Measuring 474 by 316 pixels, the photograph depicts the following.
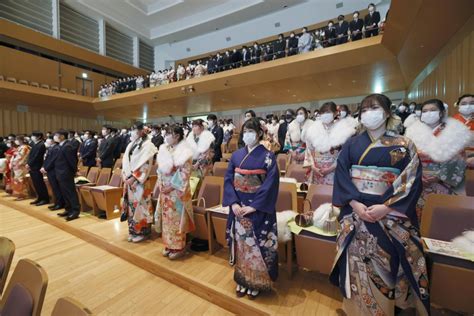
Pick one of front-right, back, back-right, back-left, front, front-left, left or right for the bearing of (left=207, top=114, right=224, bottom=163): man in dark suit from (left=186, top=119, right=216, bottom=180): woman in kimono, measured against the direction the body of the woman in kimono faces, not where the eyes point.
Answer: back-right

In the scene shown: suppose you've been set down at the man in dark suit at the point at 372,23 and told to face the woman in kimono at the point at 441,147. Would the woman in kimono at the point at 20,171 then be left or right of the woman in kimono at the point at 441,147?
right

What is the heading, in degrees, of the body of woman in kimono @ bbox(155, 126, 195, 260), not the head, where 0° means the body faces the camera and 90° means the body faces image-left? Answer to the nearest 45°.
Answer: approximately 45°

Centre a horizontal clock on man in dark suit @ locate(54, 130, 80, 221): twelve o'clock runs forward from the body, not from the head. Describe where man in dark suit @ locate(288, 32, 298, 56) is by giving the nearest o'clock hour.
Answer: man in dark suit @ locate(288, 32, 298, 56) is roughly at 6 o'clock from man in dark suit @ locate(54, 130, 80, 221).

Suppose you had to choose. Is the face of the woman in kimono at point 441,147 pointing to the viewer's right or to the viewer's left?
to the viewer's left

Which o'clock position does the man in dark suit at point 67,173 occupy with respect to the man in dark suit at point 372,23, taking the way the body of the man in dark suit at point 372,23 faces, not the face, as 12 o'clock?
the man in dark suit at point 67,173 is roughly at 12 o'clock from the man in dark suit at point 372,23.

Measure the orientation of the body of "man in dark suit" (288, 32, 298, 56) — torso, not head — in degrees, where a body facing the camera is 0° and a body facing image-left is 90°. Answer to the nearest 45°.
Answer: approximately 45°

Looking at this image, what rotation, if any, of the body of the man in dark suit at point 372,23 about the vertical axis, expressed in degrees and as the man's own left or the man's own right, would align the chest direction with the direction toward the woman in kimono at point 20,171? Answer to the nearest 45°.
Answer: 0° — they already face them

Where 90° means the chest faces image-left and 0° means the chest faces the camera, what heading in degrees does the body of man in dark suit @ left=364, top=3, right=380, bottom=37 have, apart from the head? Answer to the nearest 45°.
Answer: approximately 45°

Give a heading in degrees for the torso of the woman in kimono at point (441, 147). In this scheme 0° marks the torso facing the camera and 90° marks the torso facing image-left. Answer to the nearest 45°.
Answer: approximately 0°

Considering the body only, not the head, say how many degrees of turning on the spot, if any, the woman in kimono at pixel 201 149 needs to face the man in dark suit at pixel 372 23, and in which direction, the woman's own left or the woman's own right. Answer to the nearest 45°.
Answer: approximately 180°

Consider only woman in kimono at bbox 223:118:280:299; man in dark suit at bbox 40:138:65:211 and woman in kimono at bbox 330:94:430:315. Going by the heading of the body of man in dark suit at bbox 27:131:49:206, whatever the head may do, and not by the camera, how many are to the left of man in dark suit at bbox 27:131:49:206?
3

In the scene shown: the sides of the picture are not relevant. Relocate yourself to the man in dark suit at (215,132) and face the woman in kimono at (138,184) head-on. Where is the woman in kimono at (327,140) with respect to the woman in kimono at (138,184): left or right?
left
